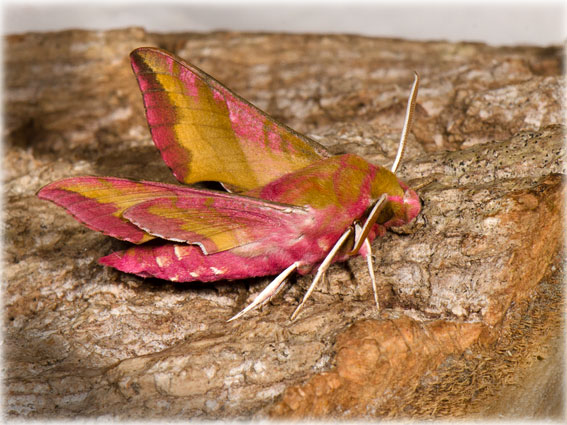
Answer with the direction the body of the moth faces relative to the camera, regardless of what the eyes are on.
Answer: to the viewer's right
